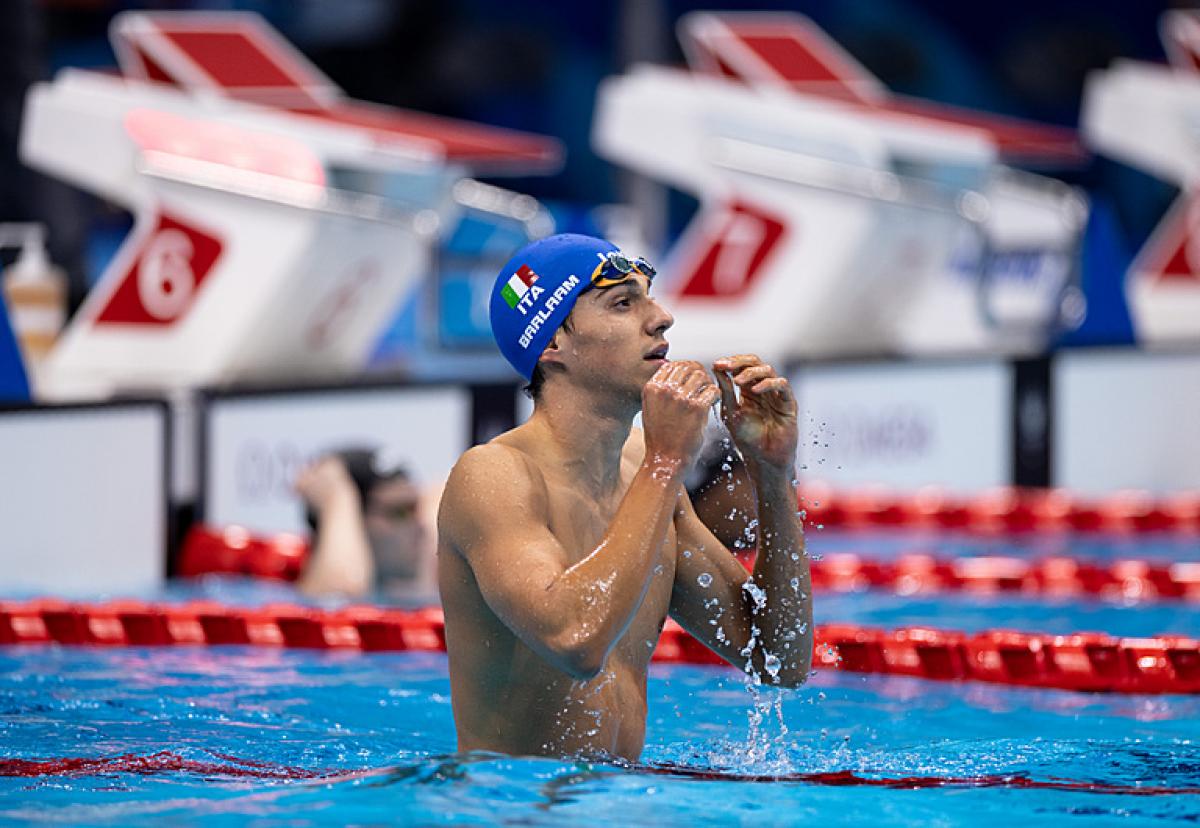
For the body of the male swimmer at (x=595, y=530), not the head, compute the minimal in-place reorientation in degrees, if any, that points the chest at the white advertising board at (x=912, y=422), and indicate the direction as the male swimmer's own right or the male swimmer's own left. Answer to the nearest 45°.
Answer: approximately 135° to the male swimmer's own left

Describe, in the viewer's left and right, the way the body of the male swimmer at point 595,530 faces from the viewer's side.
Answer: facing the viewer and to the right of the viewer

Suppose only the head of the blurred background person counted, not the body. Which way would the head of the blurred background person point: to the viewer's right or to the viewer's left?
to the viewer's right

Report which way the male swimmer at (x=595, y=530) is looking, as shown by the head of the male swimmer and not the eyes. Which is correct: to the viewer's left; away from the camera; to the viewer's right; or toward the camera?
to the viewer's right

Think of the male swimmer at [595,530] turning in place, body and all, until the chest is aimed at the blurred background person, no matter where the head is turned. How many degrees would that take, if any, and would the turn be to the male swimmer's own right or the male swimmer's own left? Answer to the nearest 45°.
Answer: approximately 135° to the male swimmer's own left

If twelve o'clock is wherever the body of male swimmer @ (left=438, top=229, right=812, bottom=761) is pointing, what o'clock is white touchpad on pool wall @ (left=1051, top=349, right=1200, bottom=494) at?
The white touchpad on pool wall is roughly at 8 o'clock from the male swimmer.

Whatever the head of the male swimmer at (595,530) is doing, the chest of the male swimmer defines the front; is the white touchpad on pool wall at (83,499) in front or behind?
behind
